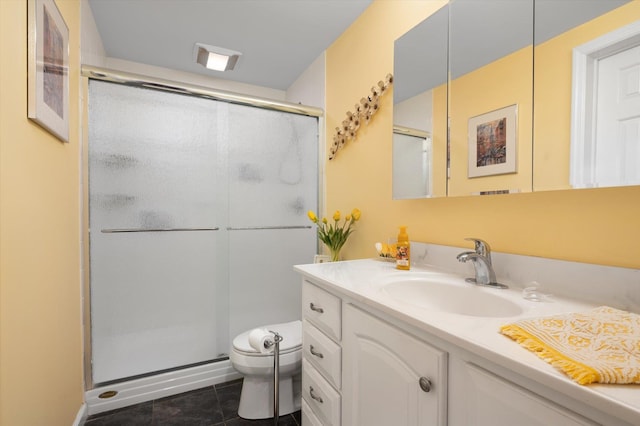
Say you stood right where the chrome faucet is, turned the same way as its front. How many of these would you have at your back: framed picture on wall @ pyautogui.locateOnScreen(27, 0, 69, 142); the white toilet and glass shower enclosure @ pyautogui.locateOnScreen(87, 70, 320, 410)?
0

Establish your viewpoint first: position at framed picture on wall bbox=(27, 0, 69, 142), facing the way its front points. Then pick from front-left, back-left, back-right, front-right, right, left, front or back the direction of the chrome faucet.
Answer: front-right

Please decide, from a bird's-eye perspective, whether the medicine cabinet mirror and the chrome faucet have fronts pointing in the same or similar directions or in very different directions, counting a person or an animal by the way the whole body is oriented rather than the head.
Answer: same or similar directions

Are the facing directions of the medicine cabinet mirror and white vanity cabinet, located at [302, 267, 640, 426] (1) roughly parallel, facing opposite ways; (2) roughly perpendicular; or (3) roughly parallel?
roughly parallel

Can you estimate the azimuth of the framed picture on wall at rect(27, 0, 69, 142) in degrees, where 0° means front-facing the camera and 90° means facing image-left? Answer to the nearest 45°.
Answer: approximately 270°

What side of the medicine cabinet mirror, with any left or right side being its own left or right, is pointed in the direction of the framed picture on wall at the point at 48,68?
front

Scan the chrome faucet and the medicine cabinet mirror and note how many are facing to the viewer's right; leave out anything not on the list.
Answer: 0

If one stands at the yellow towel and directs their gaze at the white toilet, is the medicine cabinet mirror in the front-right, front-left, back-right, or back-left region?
front-right

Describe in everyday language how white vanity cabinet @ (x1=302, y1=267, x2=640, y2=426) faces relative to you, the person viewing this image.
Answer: facing the viewer and to the left of the viewer

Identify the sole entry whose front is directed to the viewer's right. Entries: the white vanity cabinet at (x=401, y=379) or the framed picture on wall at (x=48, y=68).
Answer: the framed picture on wall

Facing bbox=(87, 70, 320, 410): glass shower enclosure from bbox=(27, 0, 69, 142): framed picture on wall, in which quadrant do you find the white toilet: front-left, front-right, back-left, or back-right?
front-right
